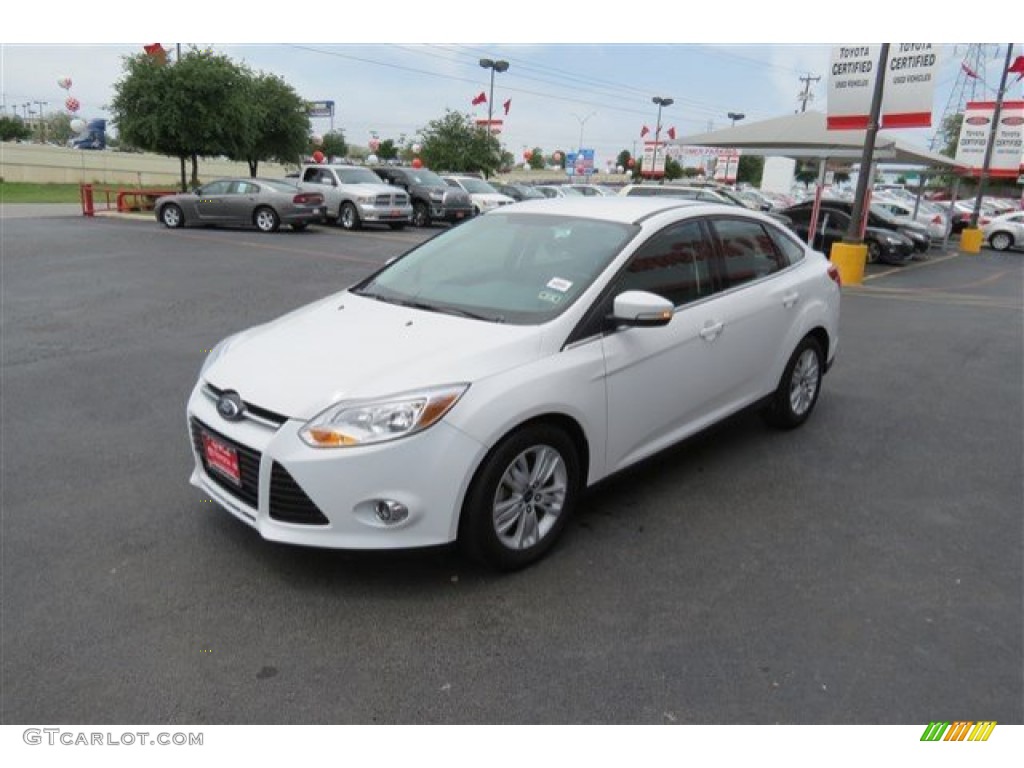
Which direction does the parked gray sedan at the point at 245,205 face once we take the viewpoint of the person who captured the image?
facing away from the viewer and to the left of the viewer

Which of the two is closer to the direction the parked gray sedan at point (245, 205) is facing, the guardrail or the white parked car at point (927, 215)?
the guardrail

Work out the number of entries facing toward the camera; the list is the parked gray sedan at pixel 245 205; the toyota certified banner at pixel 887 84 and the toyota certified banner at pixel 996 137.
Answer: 2

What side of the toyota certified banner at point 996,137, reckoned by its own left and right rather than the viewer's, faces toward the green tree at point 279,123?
right

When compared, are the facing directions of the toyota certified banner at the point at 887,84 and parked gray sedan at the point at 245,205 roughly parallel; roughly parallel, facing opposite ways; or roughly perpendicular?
roughly perpendicular

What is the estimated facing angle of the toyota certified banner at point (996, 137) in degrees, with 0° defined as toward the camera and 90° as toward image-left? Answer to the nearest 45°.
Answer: approximately 0°

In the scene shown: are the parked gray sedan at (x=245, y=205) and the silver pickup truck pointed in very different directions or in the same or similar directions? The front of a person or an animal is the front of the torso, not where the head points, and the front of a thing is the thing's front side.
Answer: very different directions

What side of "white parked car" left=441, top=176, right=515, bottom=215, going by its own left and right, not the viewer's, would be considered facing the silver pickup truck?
right

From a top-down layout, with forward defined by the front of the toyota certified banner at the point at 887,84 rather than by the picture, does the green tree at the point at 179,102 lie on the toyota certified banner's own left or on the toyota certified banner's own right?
on the toyota certified banner's own right

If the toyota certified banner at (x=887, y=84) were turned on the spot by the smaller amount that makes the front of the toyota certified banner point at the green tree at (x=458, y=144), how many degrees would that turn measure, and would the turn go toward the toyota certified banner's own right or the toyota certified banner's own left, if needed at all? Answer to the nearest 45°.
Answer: approximately 135° to the toyota certified banner's own right

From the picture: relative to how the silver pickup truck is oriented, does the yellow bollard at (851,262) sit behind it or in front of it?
in front

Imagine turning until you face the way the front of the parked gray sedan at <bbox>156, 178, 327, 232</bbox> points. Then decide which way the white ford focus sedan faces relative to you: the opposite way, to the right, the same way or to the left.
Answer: to the left
